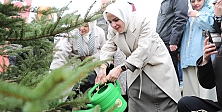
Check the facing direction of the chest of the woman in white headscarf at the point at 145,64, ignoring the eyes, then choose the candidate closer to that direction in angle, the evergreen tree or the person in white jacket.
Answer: the evergreen tree

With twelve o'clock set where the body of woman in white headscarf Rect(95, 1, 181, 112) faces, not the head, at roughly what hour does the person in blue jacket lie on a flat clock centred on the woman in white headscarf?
The person in blue jacket is roughly at 6 o'clock from the woman in white headscarf.

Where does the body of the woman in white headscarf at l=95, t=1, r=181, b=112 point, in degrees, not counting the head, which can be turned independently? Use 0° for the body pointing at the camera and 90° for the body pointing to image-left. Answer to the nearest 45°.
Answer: approximately 45°

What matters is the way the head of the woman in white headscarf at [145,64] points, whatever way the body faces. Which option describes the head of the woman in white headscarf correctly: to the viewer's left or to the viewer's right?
to the viewer's left

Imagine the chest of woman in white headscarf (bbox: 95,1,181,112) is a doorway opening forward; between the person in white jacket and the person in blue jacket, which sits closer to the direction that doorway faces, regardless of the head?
the person in white jacket

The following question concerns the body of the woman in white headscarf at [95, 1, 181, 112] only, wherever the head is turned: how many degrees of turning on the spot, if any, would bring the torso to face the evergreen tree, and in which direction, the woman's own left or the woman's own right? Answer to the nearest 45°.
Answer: approximately 45° to the woman's own left

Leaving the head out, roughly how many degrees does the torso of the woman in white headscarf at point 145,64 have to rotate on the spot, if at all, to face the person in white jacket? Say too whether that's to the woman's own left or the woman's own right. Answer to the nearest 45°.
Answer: approximately 90° to the woman's own right
